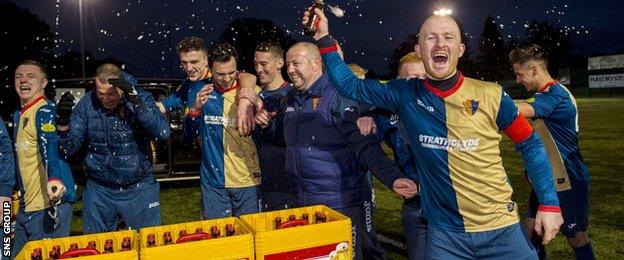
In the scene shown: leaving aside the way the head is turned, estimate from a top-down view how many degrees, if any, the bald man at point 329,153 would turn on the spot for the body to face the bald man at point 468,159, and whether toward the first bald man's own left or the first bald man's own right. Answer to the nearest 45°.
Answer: approximately 90° to the first bald man's own left

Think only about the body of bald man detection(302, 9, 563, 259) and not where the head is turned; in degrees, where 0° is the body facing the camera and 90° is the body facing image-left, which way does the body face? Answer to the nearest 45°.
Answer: approximately 0°

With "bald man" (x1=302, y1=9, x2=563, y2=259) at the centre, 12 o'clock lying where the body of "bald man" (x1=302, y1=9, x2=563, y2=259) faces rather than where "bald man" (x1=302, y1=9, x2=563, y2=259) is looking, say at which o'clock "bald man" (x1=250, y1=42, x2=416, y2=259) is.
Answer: "bald man" (x1=250, y1=42, x2=416, y2=259) is roughly at 4 o'clock from "bald man" (x1=302, y1=9, x2=563, y2=259).

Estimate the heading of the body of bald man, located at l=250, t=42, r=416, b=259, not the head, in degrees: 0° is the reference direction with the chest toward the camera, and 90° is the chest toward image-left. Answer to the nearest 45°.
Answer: approximately 45°

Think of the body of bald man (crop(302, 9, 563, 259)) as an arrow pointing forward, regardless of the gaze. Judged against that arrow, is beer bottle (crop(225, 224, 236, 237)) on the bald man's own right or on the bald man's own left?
on the bald man's own right

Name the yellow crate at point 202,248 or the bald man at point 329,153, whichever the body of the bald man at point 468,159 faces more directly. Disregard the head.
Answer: the yellow crate

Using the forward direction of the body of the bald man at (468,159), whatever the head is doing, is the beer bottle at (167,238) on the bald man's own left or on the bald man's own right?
on the bald man's own right

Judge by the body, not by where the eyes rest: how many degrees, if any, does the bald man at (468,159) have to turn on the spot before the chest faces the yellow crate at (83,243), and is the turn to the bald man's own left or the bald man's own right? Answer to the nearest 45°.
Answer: approximately 45° to the bald man's own right
